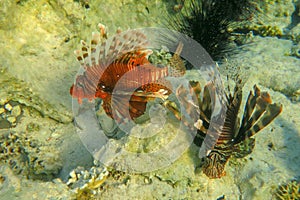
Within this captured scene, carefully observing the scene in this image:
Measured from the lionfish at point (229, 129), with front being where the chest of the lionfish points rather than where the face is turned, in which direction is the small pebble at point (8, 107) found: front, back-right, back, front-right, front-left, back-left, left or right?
front-right

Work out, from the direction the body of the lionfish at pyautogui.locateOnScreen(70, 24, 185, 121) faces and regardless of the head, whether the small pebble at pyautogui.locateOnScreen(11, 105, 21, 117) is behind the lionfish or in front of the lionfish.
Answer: in front

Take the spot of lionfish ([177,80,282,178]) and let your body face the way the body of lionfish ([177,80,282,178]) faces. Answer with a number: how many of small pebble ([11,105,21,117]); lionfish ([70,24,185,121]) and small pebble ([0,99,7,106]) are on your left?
0

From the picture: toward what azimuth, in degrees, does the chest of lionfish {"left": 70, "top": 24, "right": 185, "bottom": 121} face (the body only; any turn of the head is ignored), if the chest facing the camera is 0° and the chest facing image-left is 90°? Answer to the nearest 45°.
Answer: approximately 90°

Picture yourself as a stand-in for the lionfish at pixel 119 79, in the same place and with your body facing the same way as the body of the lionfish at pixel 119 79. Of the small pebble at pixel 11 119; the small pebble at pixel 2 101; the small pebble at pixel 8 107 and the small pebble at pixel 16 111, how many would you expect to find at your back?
0

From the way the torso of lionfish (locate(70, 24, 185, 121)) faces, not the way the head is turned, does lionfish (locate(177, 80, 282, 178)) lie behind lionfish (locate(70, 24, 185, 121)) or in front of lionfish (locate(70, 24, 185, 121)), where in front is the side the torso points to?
behind

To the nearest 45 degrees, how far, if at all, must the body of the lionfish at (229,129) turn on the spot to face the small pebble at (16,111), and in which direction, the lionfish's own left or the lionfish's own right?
approximately 45° to the lionfish's own right

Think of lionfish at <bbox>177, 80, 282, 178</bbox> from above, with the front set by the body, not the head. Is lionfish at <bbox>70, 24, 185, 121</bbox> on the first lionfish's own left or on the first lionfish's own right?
on the first lionfish's own right

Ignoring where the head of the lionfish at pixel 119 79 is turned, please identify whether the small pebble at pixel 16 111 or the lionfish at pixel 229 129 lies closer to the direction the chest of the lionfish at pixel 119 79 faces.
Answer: the small pebble

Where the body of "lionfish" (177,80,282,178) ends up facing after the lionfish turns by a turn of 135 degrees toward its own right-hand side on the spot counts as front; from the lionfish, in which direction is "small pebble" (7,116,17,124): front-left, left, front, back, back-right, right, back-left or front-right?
left

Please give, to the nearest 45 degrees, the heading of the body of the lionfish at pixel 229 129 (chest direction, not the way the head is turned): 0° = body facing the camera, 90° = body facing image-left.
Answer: approximately 45°

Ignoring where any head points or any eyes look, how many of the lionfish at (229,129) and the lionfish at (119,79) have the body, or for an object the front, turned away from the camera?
0
